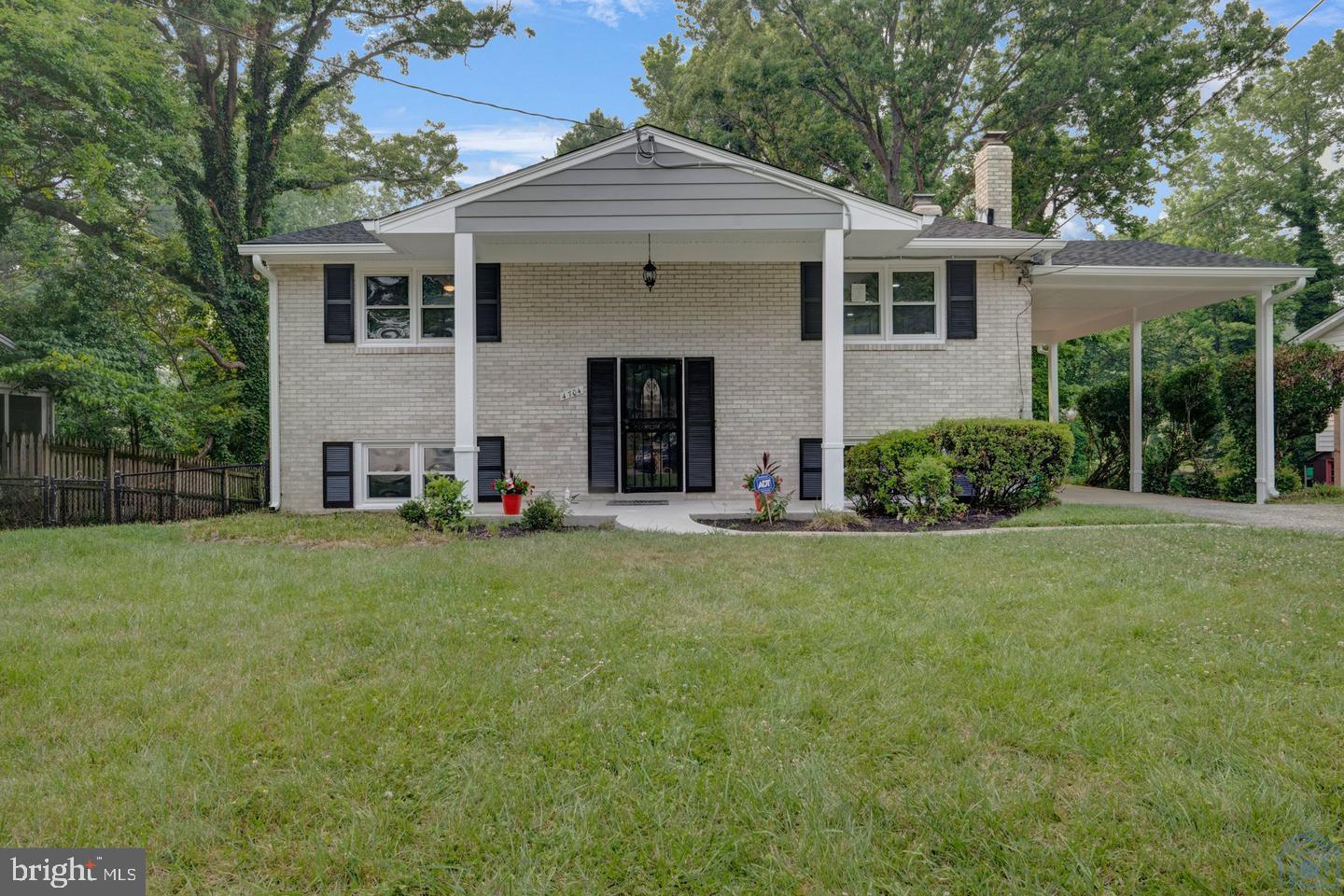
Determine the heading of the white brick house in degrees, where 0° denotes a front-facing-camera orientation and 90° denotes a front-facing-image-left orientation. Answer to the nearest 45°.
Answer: approximately 0°

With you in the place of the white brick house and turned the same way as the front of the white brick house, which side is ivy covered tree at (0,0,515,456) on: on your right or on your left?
on your right

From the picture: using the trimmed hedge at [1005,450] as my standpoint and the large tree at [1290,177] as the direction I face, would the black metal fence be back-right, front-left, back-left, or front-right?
back-left

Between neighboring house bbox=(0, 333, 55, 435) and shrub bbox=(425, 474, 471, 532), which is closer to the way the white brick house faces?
the shrub

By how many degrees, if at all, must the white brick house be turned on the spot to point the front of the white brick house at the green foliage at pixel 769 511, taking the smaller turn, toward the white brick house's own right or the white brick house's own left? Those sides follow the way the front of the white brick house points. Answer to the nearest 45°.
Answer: approximately 45° to the white brick house's own left

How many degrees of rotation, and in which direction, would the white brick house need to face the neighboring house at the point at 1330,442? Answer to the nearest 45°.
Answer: approximately 135° to its left

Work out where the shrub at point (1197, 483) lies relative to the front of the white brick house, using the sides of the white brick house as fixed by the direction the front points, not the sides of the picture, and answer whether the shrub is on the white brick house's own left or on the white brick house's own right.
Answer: on the white brick house's own left

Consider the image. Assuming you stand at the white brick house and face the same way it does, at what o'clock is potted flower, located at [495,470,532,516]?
The potted flower is roughly at 1 o'clock from the white brick house.

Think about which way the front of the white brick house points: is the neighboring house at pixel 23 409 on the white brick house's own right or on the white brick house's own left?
on the white brick house's own right

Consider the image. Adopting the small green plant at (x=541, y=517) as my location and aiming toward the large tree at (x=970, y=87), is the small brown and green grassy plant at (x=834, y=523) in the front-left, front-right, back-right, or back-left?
front-right

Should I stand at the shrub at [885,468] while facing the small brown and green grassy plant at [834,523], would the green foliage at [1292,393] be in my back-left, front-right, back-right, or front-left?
back-left

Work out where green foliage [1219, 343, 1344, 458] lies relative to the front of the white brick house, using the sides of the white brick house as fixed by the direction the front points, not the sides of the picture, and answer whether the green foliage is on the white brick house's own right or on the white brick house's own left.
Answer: on the white brick house's own left
